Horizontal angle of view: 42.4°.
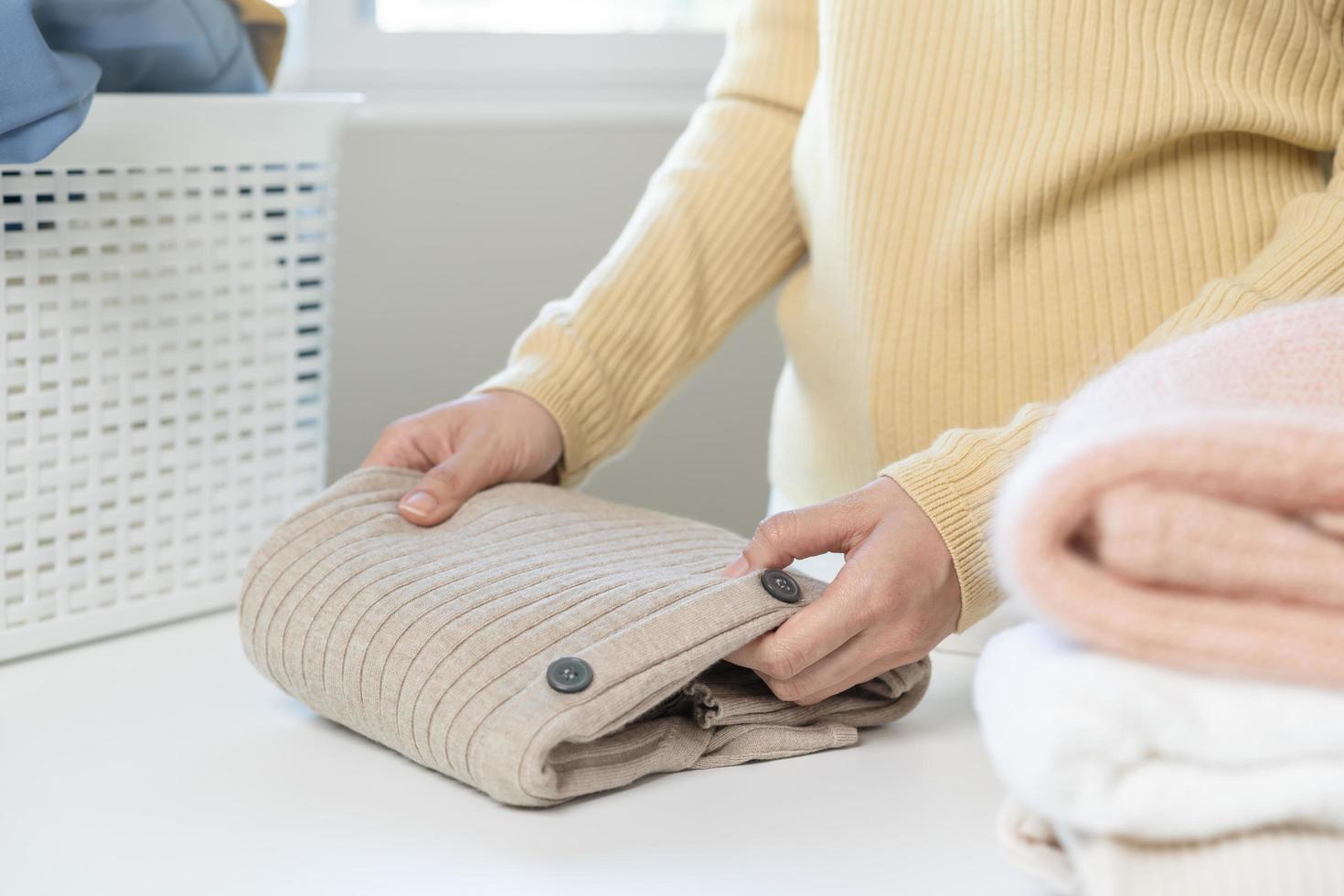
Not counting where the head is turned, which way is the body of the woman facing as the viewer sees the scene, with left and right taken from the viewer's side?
facing the viewer and to the left of the viewer
